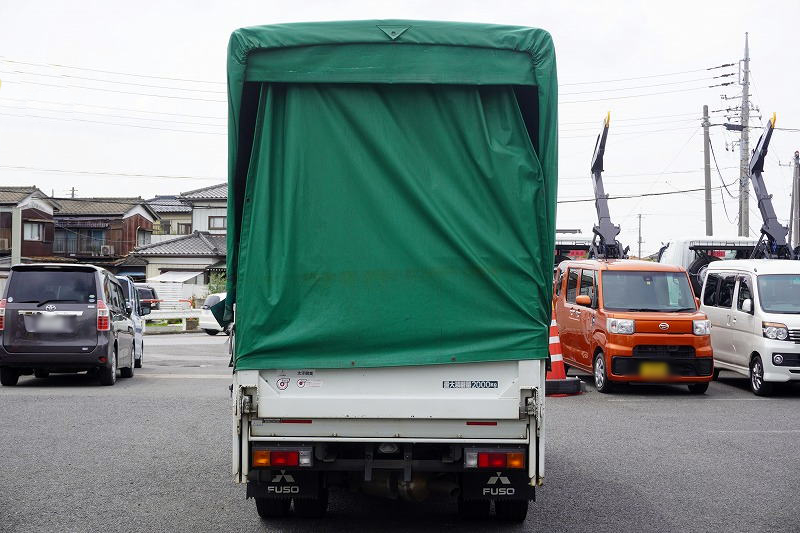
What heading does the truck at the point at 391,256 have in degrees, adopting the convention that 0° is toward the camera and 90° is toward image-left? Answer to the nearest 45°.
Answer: approximately 180°

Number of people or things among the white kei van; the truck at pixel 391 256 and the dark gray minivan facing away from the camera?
2

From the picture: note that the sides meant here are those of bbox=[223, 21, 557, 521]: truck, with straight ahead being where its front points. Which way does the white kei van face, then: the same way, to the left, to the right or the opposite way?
the opposite way

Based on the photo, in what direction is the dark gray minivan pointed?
away from the camera

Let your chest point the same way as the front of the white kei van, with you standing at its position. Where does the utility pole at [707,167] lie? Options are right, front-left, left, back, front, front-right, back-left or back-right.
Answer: back-left

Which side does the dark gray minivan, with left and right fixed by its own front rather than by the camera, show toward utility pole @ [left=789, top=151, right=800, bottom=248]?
right

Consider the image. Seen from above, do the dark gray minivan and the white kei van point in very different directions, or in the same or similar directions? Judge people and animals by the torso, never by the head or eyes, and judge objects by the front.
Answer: very different directions

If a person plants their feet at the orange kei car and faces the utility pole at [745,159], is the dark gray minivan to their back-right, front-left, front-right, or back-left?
back-left

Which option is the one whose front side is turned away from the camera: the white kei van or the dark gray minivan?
the dark gray minivan

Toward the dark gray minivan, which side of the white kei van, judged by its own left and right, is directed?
right

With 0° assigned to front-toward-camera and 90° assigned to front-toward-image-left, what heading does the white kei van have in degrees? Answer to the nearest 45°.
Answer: approximately 315°

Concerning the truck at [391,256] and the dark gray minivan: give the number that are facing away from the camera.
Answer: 2
